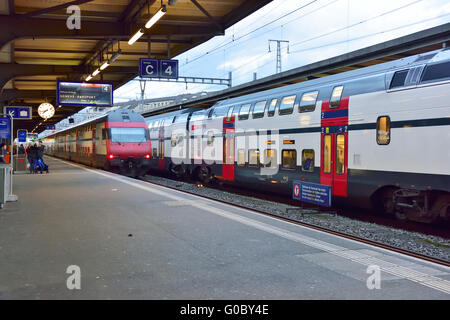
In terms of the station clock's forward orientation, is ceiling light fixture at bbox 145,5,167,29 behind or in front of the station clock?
in front

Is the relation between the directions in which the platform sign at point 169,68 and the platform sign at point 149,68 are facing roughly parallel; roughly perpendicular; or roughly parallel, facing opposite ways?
roughly parallel

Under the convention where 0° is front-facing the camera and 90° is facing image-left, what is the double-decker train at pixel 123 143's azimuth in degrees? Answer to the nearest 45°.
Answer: approximately 315°

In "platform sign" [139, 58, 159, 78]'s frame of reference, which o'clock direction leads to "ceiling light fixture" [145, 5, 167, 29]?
The ceiling light fixture is roughly at 12 o'clock from the platform sign.

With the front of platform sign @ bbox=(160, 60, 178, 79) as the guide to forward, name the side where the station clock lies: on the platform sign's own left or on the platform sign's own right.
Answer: on the platform sign's own right

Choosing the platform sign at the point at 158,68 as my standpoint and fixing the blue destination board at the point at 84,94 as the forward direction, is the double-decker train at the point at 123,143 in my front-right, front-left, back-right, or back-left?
front-right

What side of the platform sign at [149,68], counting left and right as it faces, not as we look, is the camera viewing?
front

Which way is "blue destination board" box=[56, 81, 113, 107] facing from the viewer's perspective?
toward the camera

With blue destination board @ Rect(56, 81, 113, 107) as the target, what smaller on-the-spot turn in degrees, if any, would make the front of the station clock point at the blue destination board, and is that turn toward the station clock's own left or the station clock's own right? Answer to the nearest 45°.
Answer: approximately 45° to the station clock's own left

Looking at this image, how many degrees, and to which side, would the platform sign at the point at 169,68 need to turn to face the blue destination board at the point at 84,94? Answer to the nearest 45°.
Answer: approximately 135° to its right

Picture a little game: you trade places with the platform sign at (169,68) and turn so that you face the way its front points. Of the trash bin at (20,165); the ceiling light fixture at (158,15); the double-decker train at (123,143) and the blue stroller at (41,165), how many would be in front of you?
1

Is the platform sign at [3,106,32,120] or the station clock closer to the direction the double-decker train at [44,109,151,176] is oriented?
the platform sign

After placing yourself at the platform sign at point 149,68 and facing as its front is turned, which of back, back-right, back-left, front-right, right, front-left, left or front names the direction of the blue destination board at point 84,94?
back-right

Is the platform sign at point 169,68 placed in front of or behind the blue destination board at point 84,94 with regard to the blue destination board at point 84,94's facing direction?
in front

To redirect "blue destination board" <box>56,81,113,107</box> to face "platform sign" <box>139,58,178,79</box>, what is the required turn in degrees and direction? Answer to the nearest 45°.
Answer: approximately 45° to its left

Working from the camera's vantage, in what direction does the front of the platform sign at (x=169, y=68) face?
facing the viewer
